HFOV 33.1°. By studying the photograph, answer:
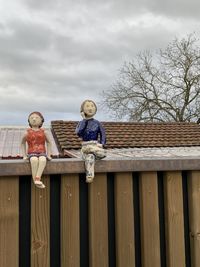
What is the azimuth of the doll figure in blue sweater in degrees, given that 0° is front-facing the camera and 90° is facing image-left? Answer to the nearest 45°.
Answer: approximately 0°

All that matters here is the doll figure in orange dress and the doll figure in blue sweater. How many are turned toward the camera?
2

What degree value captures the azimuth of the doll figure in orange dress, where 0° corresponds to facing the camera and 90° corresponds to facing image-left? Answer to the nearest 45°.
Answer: approximately 0°
